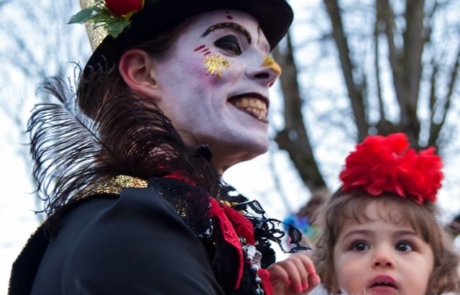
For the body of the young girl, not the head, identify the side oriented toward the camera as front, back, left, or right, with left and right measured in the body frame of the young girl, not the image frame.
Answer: front

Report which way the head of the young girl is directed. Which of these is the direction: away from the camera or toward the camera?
toward the camera

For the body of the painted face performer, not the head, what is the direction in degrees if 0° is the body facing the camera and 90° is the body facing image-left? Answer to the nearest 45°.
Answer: approximately 270°
